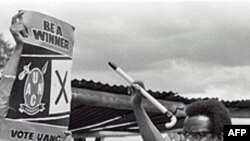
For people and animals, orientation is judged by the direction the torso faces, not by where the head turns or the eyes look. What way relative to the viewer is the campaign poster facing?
toward the camera
